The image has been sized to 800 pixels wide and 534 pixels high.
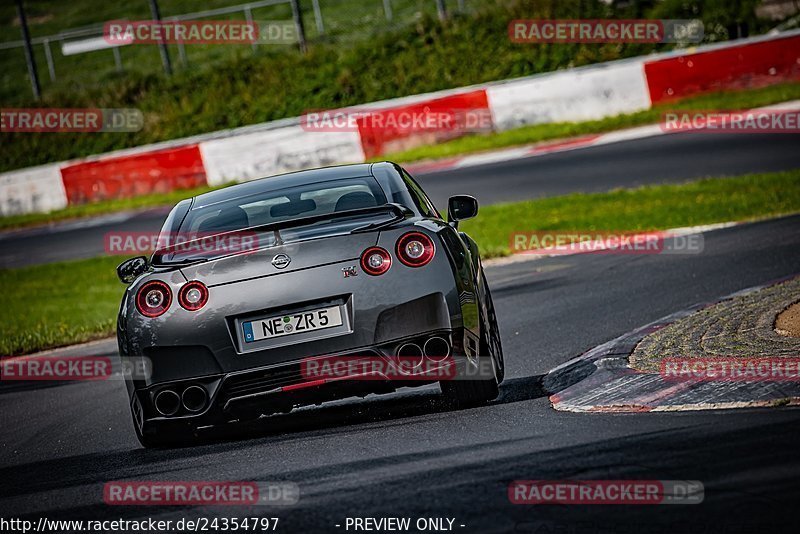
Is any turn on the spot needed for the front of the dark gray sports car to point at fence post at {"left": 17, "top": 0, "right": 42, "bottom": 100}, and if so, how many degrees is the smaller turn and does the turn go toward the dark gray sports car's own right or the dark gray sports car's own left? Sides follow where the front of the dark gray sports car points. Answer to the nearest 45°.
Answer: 0° — it already faces it

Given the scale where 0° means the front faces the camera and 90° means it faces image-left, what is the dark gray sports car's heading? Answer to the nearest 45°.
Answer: approximately 180°

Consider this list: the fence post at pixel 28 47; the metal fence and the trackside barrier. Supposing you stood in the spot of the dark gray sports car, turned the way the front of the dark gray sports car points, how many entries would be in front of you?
3

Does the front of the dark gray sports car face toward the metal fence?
yes

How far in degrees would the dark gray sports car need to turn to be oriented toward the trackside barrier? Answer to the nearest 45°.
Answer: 0° — it already faces it
